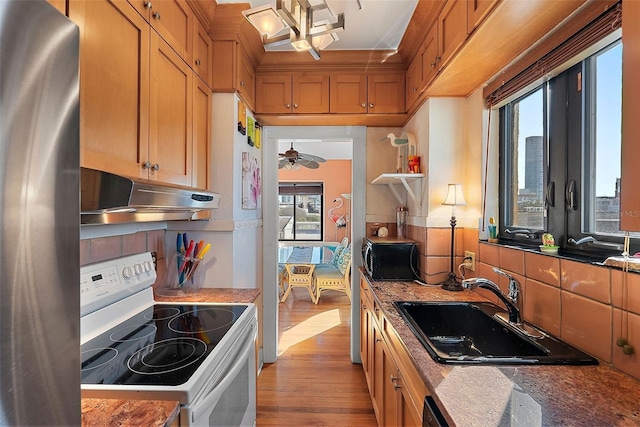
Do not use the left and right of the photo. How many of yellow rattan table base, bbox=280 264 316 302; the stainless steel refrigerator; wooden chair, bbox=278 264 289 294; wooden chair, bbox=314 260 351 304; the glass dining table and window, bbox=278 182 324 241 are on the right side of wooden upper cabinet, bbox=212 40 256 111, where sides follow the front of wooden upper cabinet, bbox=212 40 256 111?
1

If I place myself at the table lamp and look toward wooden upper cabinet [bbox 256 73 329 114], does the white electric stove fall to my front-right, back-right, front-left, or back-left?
front-left

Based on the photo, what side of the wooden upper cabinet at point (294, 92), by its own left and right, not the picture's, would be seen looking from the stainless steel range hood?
front

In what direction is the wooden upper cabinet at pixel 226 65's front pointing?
to the viewer's right

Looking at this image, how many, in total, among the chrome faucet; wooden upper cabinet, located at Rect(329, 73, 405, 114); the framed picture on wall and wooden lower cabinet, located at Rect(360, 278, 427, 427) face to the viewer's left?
2

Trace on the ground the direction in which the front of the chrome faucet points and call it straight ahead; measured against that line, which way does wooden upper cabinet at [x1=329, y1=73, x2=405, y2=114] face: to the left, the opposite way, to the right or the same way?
to the left

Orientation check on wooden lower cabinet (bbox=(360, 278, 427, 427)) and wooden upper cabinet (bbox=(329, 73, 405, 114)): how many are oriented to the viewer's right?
0

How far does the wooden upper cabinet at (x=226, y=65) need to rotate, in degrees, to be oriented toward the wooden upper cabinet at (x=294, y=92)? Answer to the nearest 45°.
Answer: approximately 45° to its left

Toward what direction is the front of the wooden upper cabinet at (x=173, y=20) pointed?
to the viewer's right

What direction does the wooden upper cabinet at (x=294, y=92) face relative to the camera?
toward the camera

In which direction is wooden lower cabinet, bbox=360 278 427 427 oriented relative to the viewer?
to the viewer's left

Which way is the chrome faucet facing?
to the viewer's left

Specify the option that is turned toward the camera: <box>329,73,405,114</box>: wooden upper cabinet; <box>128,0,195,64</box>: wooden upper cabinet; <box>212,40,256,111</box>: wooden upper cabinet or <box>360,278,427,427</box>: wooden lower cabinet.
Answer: <box>329,73,405,114</box>: wooden upper cabinet

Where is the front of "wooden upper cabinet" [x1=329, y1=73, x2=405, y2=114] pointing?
toward the camera

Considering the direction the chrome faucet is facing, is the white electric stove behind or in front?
in front

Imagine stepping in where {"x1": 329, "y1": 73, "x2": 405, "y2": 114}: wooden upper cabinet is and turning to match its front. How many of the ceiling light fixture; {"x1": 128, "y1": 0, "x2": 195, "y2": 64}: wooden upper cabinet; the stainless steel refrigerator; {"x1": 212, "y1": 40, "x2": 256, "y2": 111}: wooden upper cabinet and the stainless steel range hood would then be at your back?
0
